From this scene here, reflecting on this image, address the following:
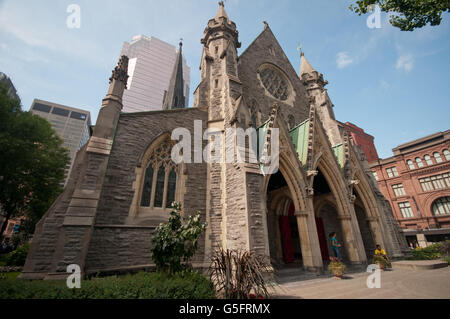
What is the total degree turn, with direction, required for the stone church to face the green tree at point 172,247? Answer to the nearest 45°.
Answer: approximately 45° to its right

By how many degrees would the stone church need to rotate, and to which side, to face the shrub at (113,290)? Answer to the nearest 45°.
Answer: approximately 45° to its right

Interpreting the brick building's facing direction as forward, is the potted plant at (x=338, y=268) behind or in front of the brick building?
in front

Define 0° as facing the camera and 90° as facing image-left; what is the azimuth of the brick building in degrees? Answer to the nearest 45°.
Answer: approximately 45°

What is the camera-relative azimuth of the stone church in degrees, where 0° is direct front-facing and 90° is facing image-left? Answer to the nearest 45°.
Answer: approximately 315°

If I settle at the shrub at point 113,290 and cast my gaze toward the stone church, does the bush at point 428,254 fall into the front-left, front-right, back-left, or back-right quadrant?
front-right

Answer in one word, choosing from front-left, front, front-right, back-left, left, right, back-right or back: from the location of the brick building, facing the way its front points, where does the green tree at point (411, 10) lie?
front-left

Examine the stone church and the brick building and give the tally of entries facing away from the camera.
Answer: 0

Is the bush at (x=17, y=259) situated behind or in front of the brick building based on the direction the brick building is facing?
in front

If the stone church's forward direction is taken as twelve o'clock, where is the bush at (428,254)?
The bush is roughly at 10 o'clock from the stone church.
